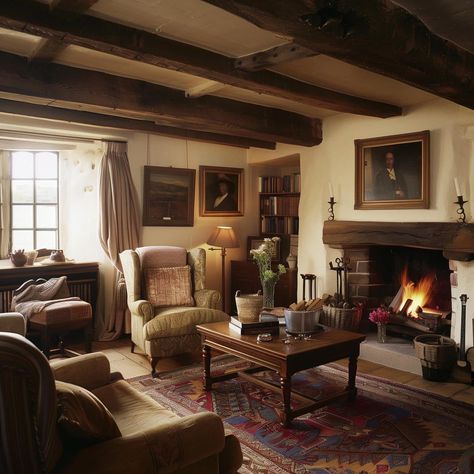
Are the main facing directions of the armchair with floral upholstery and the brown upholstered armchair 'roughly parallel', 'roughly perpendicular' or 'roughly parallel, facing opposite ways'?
roughly perpendicular

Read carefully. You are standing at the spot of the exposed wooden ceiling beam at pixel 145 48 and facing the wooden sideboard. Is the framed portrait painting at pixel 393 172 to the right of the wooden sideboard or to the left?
right

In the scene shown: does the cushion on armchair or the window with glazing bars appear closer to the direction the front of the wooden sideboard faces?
the cushion on armchair

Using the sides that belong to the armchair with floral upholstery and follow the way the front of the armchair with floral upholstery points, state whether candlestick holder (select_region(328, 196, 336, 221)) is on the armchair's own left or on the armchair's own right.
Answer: on the armchair's own left

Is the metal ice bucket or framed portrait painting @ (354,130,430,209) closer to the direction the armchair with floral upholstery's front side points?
the metal ice bucket

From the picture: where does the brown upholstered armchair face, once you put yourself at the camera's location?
facing away from the viewer and to the right of the viewer

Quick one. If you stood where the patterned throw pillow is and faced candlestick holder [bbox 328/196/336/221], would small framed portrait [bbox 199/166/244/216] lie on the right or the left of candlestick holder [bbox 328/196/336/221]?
left

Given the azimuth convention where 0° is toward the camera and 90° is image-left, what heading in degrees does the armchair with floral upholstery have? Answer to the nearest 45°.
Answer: approximately 315°

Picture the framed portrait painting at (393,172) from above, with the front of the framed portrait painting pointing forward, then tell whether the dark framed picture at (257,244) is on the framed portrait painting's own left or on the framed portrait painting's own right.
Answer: on the framed portrait painting's own right
